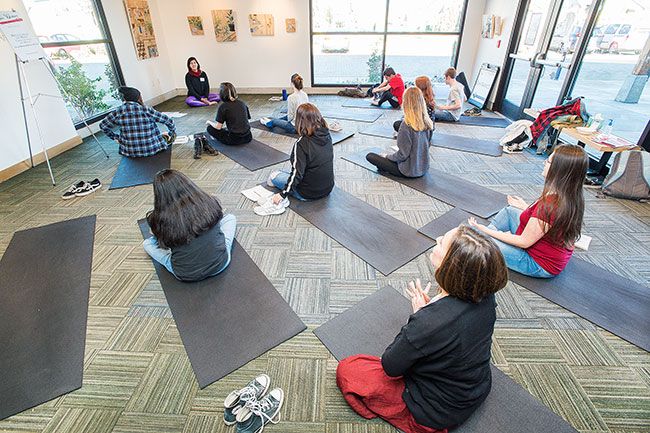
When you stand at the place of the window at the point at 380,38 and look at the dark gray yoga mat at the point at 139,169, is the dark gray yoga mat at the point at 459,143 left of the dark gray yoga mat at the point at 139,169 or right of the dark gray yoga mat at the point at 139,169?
left

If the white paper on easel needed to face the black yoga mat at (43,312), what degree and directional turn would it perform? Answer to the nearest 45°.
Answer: approximately 45° to its right

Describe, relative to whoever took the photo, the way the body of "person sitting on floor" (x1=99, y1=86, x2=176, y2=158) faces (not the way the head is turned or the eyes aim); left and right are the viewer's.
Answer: facing away from the viewer

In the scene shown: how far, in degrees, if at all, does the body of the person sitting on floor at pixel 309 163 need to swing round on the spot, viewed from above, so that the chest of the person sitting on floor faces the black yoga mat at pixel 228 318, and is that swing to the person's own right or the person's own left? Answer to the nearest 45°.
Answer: approximately 90° to the person's own left

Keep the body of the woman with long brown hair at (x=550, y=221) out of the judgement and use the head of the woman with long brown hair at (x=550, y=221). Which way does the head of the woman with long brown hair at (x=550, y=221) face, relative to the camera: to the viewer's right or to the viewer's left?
to the viewer's left

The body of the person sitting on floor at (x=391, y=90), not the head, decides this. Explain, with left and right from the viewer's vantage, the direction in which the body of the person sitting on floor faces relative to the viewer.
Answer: facing to the left of the viewer

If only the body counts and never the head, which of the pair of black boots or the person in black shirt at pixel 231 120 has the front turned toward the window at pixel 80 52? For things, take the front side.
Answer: the person in black shirt

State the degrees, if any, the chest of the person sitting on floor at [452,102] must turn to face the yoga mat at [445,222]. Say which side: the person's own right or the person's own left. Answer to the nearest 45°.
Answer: approximately 90° to the person's own left

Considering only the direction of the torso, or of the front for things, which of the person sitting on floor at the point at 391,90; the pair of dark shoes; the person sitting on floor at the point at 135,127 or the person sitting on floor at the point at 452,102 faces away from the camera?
the person sitting on floor at the point at 135,127

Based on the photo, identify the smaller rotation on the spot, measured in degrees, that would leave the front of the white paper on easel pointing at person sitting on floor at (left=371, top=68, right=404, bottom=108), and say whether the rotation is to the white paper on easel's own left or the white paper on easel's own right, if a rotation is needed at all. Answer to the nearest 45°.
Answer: approximately 45° to the white paper on easel's own left

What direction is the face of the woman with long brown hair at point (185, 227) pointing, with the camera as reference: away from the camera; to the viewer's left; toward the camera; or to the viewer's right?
away from the camera

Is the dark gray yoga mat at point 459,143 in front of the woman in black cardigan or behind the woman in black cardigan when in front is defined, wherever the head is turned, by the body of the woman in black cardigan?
in front

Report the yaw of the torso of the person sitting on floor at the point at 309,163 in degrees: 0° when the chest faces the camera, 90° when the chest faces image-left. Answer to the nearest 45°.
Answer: approximately 135°

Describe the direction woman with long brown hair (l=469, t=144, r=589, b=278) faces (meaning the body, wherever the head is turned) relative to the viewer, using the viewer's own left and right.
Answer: facing away from the viewer and to the left of the viewer

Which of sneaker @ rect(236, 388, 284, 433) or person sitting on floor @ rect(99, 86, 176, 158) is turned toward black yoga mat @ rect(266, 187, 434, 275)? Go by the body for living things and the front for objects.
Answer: the sneaker
